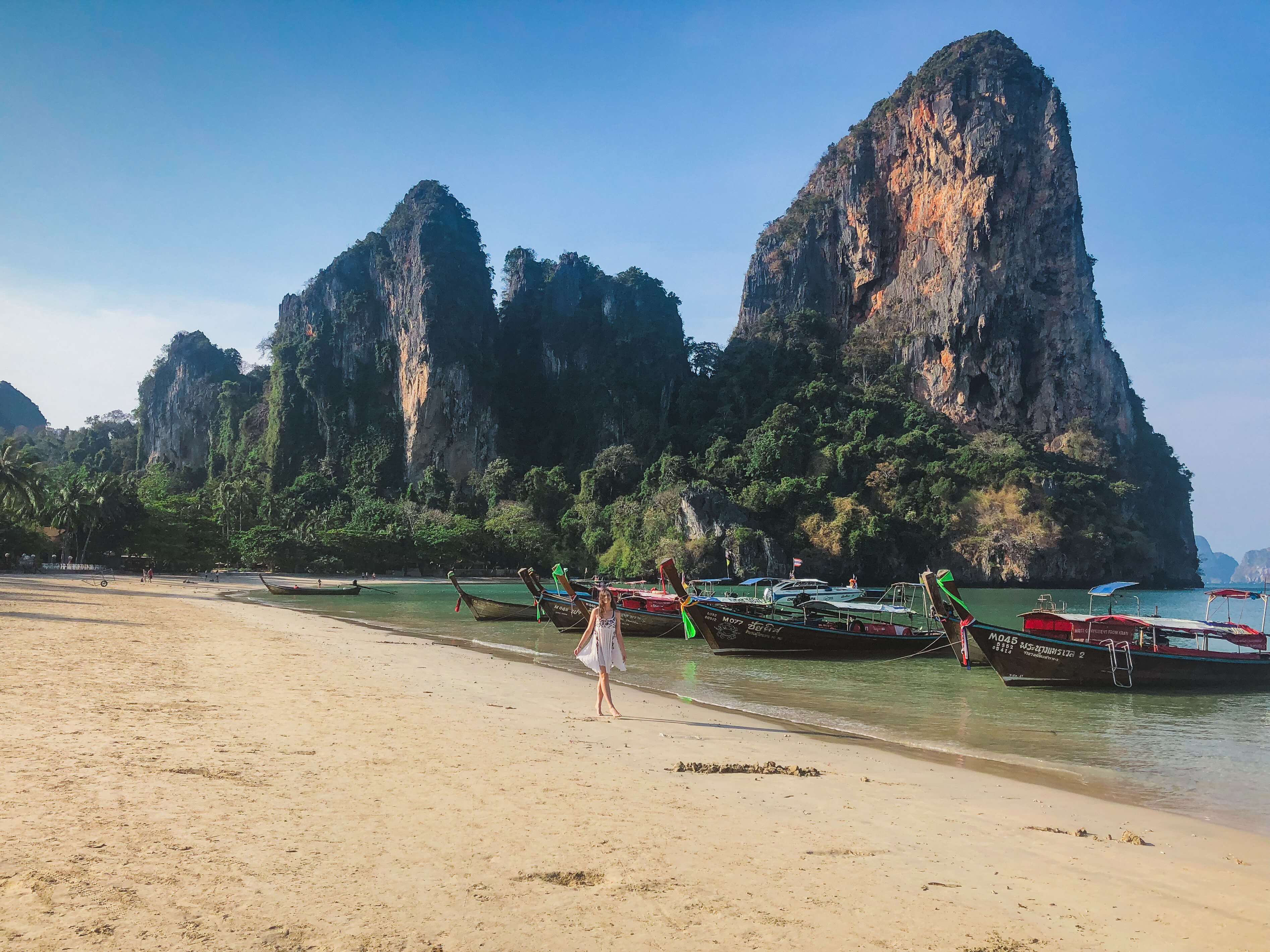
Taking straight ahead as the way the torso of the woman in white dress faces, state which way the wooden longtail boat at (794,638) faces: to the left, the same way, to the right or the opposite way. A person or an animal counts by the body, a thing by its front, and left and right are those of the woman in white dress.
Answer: to the right

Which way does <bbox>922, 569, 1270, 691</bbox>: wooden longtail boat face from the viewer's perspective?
to the viewer's left

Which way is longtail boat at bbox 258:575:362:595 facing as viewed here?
to the viewer's left

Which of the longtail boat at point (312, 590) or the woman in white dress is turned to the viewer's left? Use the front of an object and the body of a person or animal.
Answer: the longtail boat

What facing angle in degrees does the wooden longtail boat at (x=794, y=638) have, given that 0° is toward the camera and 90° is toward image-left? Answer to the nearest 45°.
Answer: approximately 90°

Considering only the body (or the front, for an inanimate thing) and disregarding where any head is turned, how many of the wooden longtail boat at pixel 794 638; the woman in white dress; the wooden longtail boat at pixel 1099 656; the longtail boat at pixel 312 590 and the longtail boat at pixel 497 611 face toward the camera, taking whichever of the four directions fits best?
1

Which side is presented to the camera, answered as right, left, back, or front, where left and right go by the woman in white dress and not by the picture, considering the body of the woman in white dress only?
front

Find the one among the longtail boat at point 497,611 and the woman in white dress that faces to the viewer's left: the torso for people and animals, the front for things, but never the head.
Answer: the longtail boat

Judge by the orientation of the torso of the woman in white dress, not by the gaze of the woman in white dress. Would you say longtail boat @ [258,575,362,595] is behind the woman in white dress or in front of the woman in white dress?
behind

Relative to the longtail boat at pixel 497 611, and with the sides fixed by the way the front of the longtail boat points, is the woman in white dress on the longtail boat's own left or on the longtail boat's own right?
on the longtail boat's own left

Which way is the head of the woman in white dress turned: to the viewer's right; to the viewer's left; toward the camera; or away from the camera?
toward the camera

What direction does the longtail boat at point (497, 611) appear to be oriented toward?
to the viewer's left
